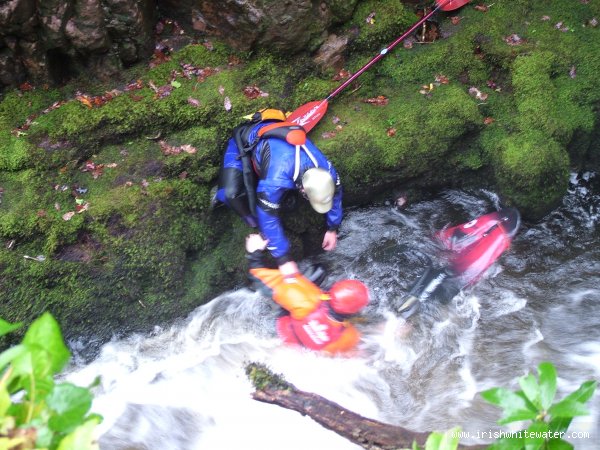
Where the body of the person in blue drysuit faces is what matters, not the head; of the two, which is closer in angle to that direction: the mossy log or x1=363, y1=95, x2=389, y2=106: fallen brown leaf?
the mossy log

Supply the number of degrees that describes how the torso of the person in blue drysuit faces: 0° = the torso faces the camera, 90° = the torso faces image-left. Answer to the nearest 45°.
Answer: approximately 315°

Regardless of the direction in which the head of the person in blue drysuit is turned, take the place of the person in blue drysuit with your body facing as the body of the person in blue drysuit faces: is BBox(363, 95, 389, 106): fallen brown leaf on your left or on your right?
on your left
